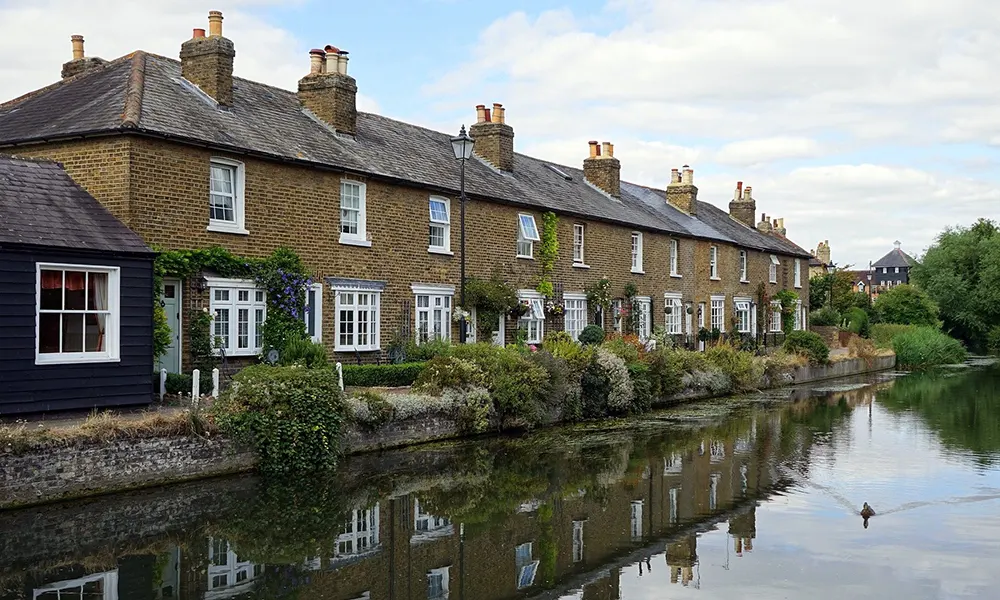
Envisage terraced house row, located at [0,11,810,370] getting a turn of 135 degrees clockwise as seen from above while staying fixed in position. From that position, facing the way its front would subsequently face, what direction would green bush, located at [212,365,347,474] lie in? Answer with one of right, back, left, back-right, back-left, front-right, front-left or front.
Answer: left

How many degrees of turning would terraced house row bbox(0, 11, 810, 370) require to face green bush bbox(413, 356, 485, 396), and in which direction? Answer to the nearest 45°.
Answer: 0° — it already faces it

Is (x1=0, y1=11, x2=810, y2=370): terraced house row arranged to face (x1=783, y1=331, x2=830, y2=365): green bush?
no

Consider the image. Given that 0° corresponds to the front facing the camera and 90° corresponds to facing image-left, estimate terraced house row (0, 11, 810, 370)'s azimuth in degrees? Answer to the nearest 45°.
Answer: approximately 315°

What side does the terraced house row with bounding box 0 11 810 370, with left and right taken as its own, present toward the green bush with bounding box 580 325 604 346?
front

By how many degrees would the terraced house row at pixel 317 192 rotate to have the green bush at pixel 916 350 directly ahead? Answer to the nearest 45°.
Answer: approximately 90° to its left
